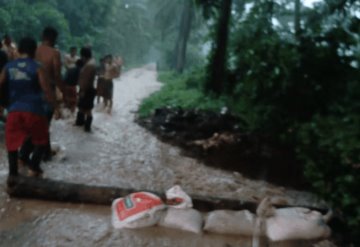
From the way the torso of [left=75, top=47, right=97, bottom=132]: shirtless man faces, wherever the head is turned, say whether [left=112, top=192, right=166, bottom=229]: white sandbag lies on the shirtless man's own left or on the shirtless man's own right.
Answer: on the shirtless man's own left

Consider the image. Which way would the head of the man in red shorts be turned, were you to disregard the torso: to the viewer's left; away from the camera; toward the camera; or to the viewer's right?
away from the camera

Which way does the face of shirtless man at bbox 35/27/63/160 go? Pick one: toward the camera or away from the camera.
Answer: away from the camera

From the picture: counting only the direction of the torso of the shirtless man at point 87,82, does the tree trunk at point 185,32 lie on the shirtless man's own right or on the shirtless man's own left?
on the shirtless man's own right
